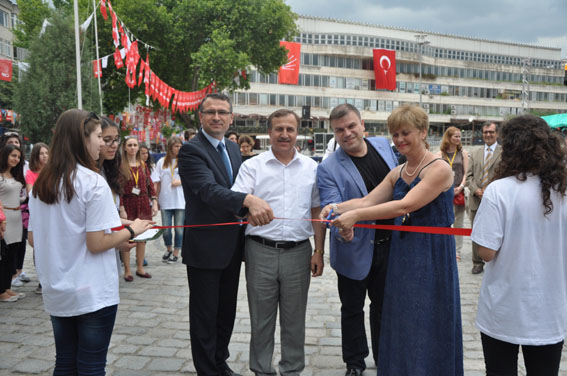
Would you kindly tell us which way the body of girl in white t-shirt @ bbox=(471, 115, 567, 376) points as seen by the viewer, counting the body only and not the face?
away from the camera

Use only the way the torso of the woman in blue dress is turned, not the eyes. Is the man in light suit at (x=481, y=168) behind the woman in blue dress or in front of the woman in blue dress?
behind

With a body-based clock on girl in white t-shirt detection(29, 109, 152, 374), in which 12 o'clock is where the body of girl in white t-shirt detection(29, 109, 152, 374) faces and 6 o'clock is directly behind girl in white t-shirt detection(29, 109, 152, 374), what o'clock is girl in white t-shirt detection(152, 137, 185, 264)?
girl in white t-shirt detection(152, 137, 185, 264) is roughly at 11 o'clock from girl in white t-shirt detection(29, 109, 152, 374).

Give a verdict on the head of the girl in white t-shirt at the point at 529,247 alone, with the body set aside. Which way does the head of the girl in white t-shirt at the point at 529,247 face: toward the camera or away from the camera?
away from the camera

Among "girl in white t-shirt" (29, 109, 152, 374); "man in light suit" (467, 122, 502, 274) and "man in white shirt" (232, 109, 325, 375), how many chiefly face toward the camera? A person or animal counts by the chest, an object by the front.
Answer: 2

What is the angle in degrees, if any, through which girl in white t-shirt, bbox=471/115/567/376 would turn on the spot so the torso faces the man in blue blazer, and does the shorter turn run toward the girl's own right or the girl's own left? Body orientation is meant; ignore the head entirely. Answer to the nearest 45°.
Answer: approximately 45° to the girl's own left

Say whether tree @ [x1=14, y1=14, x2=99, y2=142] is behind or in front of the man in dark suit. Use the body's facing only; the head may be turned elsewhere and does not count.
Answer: behind

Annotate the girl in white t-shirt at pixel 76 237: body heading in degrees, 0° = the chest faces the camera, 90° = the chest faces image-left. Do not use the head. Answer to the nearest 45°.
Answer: approximately 225°

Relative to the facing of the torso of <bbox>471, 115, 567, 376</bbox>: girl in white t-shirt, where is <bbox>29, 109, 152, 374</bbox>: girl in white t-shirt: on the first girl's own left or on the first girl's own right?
on the first girl's own left
